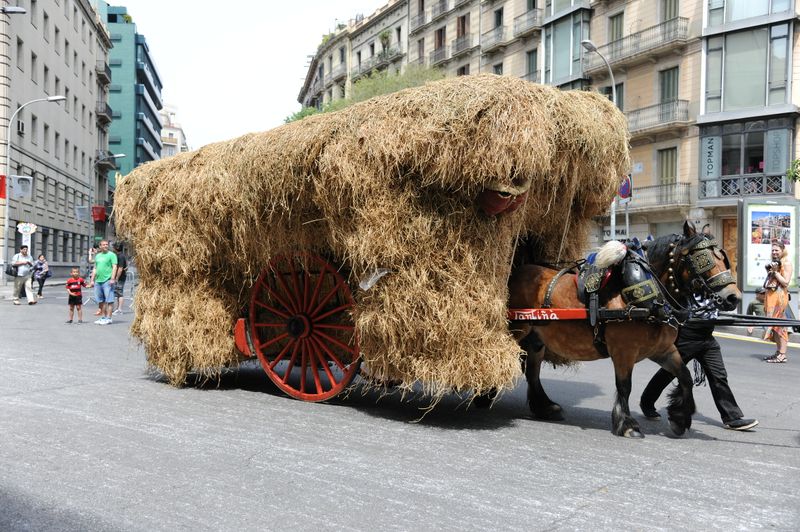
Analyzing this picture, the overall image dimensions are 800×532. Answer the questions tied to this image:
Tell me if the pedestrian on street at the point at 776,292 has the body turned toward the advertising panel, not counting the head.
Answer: no

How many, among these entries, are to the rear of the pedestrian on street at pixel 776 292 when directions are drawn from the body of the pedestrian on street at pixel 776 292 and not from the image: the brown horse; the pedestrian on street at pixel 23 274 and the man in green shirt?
0

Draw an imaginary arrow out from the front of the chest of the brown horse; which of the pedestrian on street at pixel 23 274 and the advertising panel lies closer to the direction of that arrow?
the advertising panel

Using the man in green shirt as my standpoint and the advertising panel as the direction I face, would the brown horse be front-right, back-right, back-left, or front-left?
front-right

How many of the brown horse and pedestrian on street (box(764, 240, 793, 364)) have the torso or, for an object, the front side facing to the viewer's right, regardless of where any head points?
1

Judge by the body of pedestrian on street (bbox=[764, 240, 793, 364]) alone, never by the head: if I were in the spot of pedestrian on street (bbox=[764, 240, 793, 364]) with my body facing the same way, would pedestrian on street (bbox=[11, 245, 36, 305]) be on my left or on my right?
on my right

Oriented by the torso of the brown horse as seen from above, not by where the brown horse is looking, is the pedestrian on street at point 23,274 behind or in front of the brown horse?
behind

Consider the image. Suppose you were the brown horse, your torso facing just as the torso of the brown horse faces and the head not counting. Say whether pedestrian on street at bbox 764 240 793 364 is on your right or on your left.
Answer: on your left

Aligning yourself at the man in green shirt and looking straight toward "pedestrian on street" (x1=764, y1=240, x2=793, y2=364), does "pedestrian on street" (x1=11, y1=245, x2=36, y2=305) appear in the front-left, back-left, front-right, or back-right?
back-left

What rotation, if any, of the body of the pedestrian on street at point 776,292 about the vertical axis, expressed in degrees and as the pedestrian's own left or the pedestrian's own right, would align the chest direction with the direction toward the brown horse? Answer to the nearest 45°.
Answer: approximately 45° to the pedestrian's own left

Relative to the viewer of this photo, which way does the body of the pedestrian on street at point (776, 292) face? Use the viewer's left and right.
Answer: facing the viewer and to the left of the viewer

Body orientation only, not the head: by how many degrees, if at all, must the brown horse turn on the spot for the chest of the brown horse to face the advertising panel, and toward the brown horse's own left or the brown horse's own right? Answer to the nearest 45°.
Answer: approximately 90° to the brown horse's own left

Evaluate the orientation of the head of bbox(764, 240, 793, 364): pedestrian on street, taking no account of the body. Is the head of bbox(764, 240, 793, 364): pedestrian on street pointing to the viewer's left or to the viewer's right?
to the viewer's left

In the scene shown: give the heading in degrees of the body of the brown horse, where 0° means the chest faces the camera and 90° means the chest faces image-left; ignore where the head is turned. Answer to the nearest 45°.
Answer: approximately 270°
